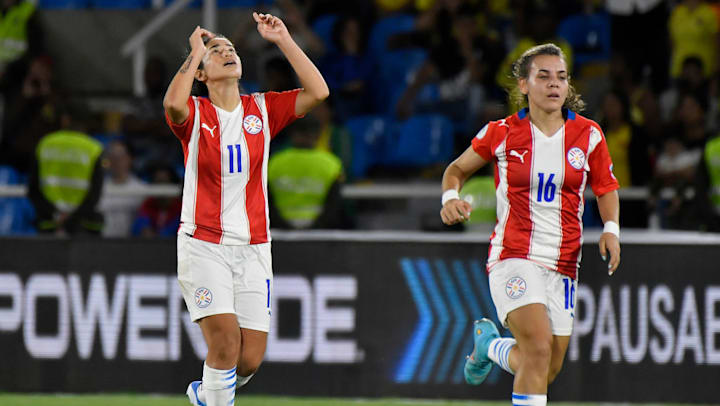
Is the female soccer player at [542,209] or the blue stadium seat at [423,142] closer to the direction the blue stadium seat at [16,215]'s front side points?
the female soccer player

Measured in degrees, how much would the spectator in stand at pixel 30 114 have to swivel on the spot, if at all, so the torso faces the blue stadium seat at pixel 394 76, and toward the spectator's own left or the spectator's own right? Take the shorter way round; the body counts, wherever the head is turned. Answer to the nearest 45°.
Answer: approximately 90° to the spectator's own left
